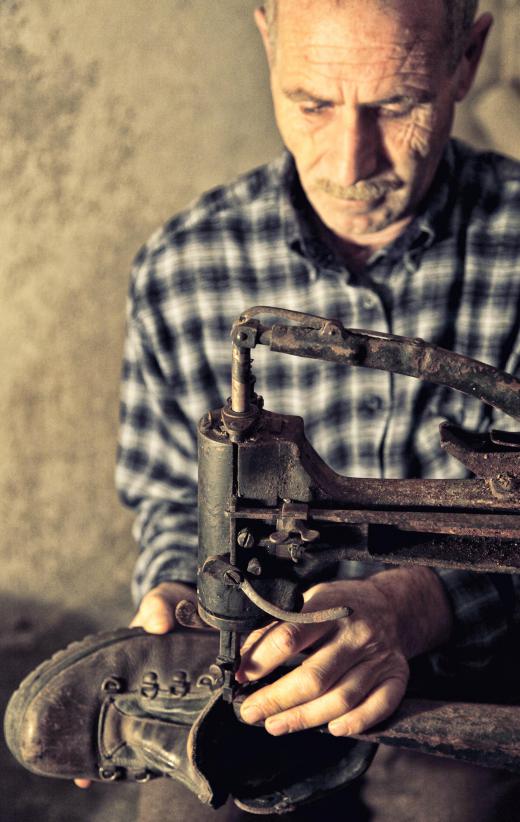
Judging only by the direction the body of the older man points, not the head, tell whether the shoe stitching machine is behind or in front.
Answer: in front

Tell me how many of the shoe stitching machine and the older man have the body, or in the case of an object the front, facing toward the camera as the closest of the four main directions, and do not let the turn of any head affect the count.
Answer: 1

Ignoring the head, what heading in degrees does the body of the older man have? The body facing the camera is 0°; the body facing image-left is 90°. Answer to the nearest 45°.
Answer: approximately 0°
